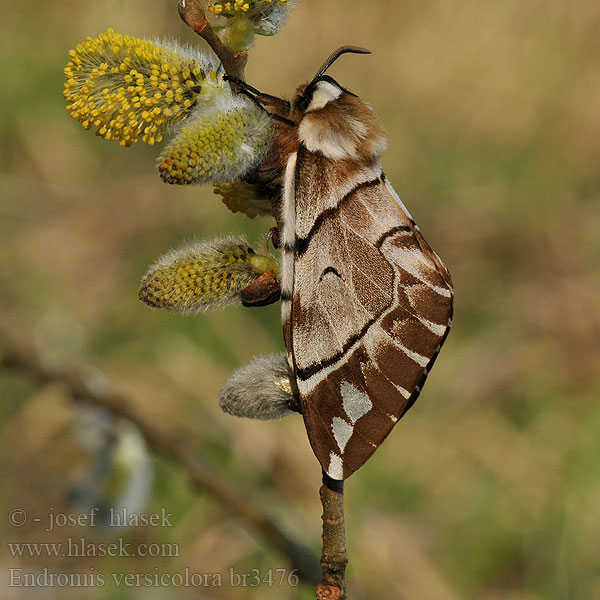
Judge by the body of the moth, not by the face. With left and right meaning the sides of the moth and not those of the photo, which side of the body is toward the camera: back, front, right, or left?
left
